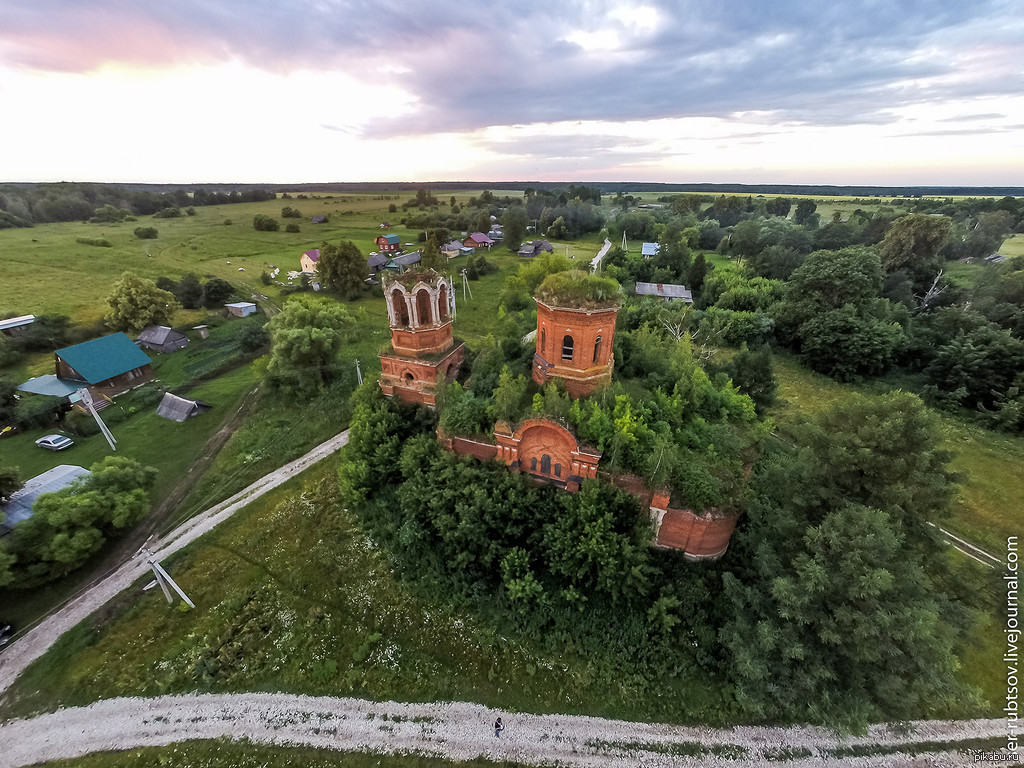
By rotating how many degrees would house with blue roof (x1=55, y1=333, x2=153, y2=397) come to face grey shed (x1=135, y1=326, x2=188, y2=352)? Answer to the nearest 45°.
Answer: approximately 90° to its left

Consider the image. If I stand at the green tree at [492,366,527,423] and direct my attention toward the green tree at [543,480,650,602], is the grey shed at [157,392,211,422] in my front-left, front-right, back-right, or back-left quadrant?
back-right

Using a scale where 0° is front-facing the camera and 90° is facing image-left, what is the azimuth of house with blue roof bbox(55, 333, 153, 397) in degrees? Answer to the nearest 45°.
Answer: approximately 315°

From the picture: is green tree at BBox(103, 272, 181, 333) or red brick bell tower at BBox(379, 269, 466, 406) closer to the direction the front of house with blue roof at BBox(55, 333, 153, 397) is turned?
the red brick bell tower

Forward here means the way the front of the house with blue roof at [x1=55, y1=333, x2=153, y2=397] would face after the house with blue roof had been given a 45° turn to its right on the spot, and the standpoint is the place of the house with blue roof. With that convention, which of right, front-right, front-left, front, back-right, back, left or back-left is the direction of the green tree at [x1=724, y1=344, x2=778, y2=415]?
front-left

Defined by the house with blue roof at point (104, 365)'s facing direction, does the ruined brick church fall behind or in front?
in front

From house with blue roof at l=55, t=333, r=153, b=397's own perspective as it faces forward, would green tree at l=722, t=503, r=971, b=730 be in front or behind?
in front

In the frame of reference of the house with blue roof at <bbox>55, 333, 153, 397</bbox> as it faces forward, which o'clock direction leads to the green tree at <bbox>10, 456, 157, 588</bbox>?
The green tree is roughly at 2 o'clock from the house with blue roof.
